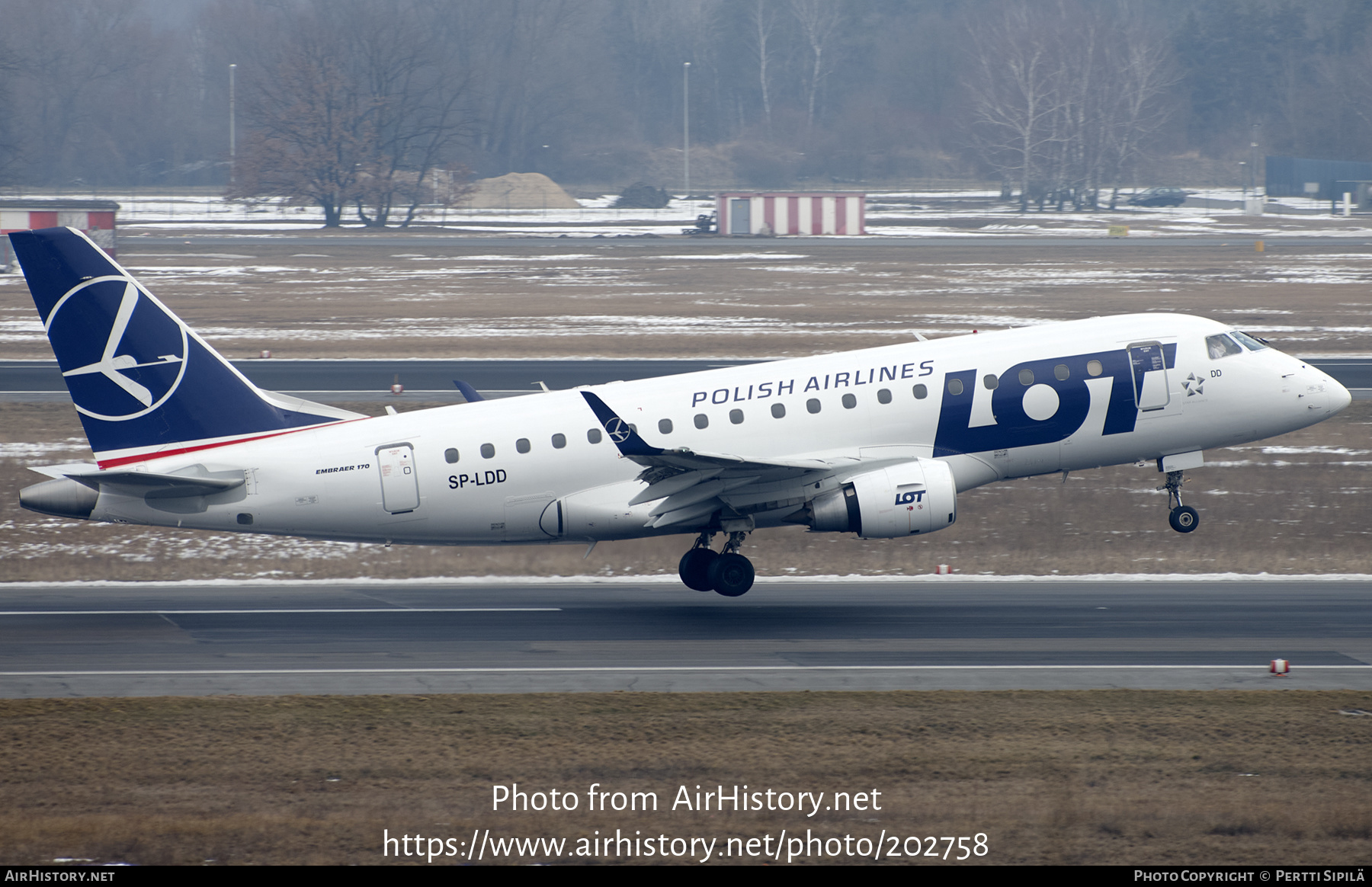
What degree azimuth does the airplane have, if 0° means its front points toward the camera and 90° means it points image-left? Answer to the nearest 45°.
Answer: approximately 270°
